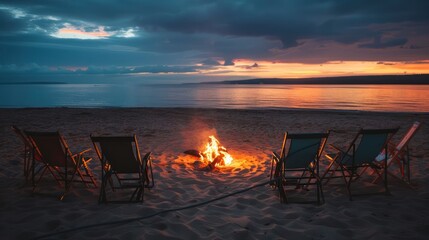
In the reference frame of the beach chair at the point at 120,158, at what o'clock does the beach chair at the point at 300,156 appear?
the beach chair at the point at 300,156 is roughly at 2 o'clock from the beach chair at the point at 120,158.

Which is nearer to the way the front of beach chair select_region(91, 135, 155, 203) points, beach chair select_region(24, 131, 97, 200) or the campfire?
the campfire

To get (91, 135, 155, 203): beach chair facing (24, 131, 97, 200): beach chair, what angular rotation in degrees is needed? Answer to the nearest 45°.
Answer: approximately 90° to its left

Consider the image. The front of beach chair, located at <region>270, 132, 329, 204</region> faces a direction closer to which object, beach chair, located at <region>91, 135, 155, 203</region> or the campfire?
the campfire

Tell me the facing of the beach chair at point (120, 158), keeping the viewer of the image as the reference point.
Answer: facing away from the viewer and to the right of the viewer

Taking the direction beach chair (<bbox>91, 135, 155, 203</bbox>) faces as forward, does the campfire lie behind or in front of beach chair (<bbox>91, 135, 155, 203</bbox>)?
in front

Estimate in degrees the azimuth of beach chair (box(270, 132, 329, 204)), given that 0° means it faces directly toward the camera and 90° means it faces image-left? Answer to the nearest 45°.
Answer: approximately 135°

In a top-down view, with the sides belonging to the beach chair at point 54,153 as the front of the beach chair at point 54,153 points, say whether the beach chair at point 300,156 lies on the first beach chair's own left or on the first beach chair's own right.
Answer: on the first beach chair's own right

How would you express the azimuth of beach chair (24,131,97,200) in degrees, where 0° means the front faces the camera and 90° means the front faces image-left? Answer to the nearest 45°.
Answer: approximately 225°
